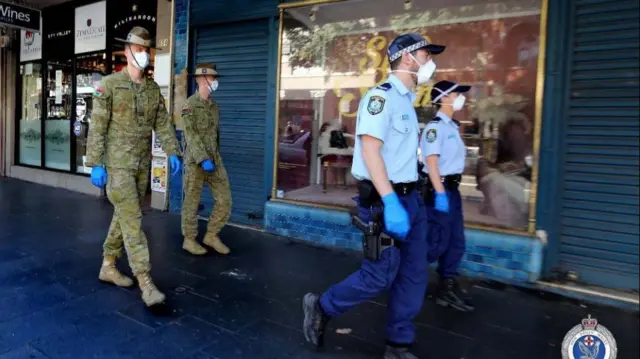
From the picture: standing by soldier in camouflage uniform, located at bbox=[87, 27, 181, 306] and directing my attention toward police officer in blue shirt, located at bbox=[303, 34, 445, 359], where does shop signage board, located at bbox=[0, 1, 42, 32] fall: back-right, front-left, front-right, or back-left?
back-left

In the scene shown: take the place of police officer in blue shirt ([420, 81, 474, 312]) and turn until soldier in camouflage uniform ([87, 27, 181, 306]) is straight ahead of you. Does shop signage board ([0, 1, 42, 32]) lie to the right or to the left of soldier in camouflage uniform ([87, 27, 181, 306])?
right

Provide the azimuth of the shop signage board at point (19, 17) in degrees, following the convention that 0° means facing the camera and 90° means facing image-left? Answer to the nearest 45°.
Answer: approximately 315°
